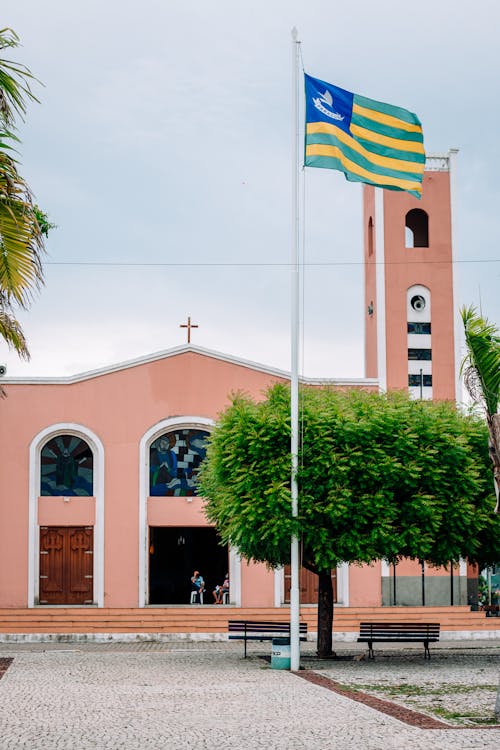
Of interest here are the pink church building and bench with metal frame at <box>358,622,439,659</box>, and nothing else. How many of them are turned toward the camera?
2

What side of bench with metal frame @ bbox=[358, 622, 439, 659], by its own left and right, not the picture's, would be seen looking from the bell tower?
back

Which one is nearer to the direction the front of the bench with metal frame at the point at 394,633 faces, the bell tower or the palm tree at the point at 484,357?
the palm tree

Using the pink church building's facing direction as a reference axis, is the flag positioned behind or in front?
in front

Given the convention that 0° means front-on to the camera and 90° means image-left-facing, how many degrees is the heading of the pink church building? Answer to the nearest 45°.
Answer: approximately 0°

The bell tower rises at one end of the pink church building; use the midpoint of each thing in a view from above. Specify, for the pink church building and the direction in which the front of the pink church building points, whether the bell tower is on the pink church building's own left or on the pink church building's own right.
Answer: on the pink church building's own left
